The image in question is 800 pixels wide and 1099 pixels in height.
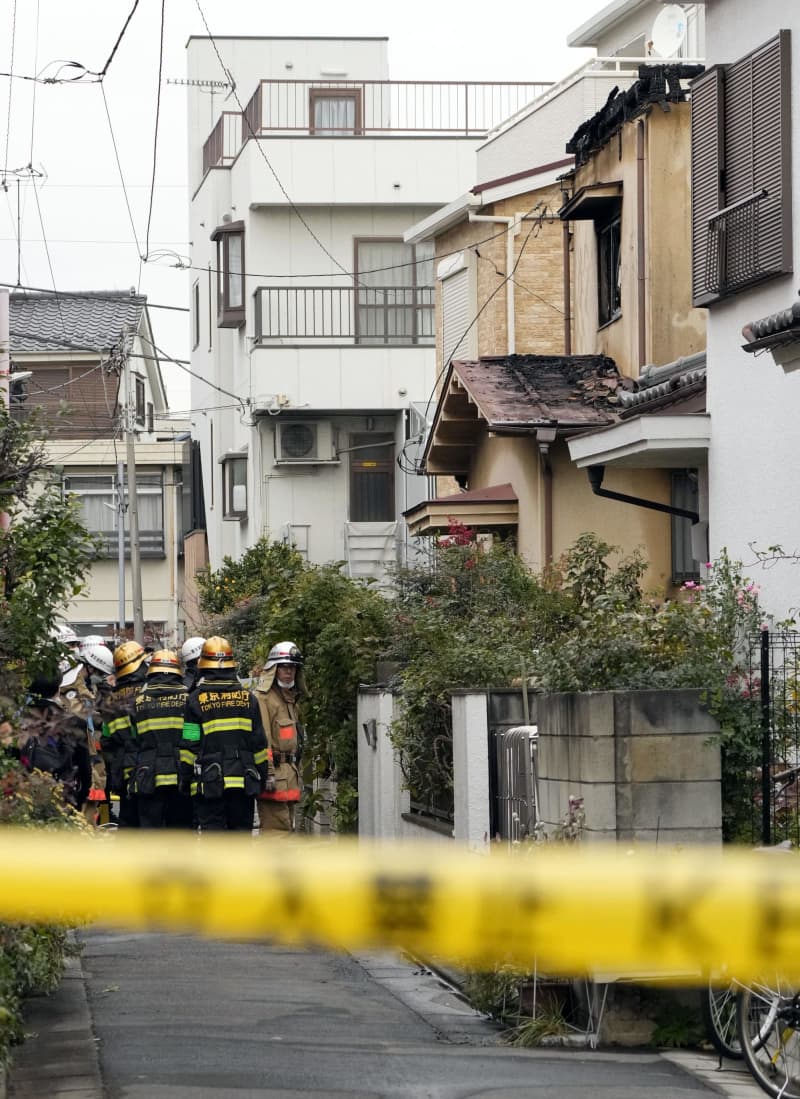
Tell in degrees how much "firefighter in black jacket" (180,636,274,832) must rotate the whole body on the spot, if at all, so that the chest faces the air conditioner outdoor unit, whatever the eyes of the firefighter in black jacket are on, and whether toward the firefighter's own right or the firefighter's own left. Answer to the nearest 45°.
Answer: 0° — they already face it

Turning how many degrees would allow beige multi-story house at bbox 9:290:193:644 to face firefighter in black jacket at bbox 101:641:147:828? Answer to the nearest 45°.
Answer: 0° — it already faces them

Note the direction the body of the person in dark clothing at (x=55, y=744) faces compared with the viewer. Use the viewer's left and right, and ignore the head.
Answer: facing away from the viewer and to the right of the viewer

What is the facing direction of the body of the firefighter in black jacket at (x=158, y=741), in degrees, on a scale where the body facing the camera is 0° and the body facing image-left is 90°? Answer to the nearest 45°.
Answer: approximately 180°

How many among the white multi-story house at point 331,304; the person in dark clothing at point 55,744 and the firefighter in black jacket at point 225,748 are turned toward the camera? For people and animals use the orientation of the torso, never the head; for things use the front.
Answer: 1

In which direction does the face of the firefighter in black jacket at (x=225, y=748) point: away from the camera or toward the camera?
away from the camera

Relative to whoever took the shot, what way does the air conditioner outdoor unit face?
facing the viewer

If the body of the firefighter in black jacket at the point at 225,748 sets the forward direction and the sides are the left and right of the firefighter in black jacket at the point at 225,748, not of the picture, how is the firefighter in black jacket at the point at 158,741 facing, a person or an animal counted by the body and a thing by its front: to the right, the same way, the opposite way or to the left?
the same way

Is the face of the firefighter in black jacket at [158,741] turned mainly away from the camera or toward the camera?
away from the camera

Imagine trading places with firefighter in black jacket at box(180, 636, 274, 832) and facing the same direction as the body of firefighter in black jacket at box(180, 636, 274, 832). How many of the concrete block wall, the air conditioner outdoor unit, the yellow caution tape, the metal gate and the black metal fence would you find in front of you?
1

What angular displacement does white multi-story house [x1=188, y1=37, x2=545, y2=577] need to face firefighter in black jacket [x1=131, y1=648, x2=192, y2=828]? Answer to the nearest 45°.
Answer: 0° — it already faces them

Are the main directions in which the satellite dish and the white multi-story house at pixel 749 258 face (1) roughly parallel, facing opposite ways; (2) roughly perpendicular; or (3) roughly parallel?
roughly parallel

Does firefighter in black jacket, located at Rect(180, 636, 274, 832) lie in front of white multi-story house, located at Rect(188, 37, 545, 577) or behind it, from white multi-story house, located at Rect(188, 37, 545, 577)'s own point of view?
in front

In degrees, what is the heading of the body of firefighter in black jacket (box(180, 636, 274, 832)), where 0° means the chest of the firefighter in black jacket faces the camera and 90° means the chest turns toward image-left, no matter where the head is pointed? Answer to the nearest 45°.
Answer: approximately 180°

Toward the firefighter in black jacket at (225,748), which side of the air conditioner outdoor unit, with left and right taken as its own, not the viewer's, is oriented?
front

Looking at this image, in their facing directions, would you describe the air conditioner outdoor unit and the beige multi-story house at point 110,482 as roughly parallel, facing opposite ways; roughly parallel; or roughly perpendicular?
roughly parallel

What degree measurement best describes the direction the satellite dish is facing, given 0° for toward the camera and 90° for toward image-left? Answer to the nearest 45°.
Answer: approximately 45°

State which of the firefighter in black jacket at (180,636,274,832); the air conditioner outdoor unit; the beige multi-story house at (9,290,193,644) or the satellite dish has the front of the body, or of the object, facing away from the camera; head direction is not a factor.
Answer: the firefighter in black jacket

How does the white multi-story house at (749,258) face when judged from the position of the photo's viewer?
facing the viewer and to the left of the viewer

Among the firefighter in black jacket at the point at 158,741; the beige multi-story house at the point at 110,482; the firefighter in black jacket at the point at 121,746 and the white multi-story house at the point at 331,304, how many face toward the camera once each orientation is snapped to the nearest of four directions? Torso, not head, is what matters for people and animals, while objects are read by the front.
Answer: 2
